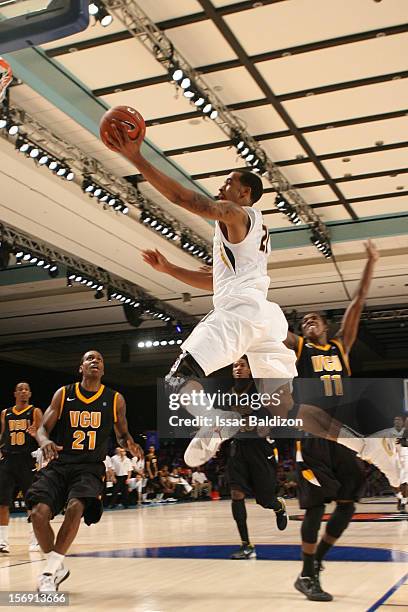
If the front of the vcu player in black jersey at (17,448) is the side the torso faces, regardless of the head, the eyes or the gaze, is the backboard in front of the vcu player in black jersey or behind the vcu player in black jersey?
in front

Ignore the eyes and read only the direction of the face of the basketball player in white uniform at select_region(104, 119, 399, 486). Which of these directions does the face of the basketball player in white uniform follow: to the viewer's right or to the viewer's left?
to the viewer's left

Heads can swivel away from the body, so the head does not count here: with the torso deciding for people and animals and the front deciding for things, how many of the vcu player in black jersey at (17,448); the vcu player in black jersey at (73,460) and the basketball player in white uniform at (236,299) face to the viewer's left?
1

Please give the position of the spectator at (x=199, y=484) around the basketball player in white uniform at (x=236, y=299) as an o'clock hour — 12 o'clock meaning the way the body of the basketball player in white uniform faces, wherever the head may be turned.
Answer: The spectator is roughly at 3 o'clock from the basketball player in white uniform.

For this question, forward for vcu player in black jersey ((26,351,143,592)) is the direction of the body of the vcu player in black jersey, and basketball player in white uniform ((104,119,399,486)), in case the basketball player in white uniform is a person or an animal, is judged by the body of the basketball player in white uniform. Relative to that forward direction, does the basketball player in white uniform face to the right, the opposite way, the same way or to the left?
to the right

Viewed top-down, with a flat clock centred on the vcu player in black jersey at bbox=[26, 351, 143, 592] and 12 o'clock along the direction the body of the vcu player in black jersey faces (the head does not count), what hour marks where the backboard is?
The backboard is roughly at 12 o'clock from the vcu player in black jersey.

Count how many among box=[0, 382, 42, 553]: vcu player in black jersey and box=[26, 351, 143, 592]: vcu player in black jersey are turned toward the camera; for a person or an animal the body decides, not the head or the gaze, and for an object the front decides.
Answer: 2

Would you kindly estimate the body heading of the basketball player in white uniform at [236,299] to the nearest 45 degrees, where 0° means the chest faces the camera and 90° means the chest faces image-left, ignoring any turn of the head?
approximately 90°

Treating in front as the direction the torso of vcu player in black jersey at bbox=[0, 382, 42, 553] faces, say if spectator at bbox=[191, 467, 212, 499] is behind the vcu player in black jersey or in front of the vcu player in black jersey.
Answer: behind

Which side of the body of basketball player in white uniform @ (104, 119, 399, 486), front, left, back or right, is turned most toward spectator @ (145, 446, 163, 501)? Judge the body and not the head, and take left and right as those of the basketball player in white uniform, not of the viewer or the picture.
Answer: right

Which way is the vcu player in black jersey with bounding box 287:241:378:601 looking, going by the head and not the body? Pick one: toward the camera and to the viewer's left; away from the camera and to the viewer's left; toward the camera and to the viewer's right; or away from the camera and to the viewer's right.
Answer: toward the camera and to the viewer's left
